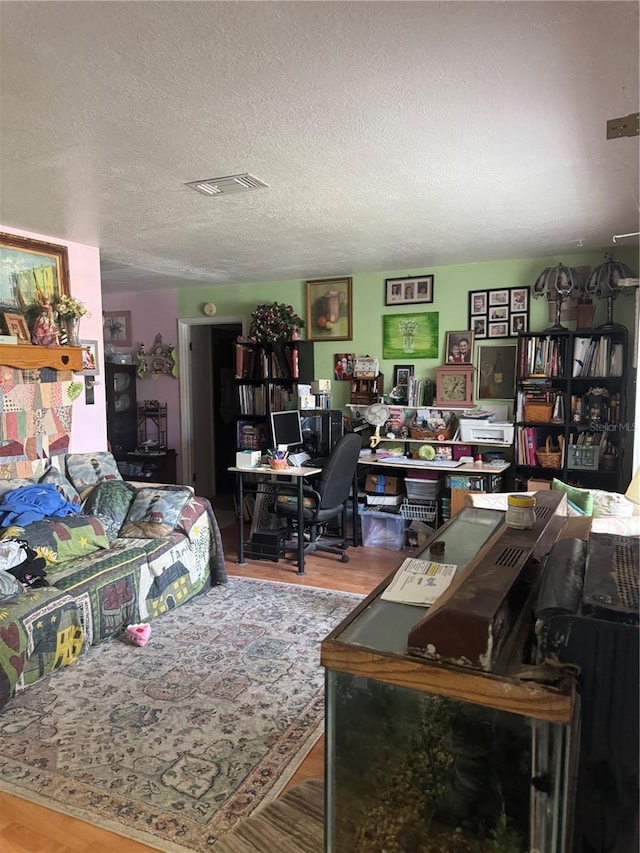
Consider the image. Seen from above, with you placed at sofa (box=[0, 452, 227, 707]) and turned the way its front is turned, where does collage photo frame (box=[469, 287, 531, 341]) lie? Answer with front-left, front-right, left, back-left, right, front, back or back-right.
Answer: front-left

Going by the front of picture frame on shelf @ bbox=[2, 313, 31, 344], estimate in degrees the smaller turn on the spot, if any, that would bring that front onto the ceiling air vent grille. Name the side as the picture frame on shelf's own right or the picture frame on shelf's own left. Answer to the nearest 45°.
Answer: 0° — it already faces it

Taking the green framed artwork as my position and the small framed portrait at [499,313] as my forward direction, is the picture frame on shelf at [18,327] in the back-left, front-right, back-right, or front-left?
back-right

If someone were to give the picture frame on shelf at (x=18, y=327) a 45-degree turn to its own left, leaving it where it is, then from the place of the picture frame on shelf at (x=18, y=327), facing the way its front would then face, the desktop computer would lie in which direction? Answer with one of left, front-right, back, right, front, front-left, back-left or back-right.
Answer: front

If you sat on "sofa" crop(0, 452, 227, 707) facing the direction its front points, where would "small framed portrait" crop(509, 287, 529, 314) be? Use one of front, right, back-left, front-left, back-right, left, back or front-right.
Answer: front-left

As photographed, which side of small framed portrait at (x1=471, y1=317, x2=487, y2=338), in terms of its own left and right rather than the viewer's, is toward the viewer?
front

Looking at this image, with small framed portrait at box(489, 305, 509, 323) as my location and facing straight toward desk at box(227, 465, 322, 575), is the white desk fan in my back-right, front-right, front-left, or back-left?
front-right

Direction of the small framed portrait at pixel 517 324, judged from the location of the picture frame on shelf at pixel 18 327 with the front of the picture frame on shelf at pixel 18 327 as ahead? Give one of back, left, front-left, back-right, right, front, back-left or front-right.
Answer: front-left

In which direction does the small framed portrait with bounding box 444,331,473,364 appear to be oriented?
toward the camera

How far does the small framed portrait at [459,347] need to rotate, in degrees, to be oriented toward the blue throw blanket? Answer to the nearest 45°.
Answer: approximately 45° to its right

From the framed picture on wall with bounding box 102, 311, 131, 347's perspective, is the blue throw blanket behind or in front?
in front

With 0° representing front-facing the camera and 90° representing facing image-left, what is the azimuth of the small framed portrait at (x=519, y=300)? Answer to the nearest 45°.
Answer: approximately 0°

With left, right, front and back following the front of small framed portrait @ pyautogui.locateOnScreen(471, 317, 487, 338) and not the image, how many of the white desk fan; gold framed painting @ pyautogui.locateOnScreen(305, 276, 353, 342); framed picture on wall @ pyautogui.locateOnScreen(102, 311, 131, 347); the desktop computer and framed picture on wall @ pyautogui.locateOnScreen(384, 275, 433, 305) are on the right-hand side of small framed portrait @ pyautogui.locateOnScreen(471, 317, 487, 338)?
5

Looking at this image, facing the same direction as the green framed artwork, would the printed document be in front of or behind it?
in front

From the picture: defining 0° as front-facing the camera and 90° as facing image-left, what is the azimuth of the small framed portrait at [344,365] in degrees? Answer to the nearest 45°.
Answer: approximately 0°

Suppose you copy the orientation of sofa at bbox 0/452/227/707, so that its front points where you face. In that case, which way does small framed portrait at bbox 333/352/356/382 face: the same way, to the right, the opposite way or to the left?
to the right

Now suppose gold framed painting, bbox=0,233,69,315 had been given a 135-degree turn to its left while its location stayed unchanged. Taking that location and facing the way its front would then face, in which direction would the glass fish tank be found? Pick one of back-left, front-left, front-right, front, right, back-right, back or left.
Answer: back
